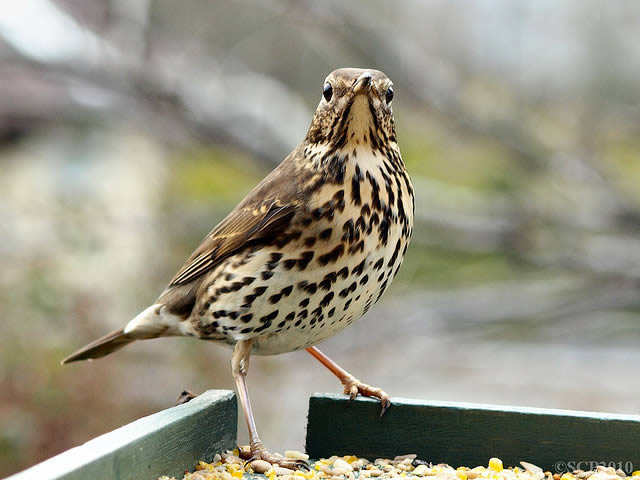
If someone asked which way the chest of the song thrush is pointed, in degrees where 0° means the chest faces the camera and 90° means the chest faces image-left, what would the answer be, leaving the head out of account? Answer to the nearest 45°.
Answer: approximately 315°
